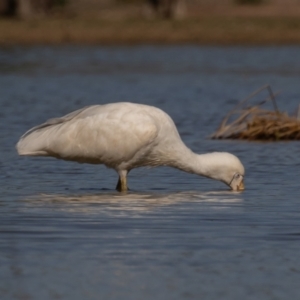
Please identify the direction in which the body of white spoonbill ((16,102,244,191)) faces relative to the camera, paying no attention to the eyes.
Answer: to the viewer's right

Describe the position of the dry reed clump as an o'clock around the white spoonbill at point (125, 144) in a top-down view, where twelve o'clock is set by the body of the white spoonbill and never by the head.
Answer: The dry reed clump is roughly at 10 o'clock from the white spoonbill.
